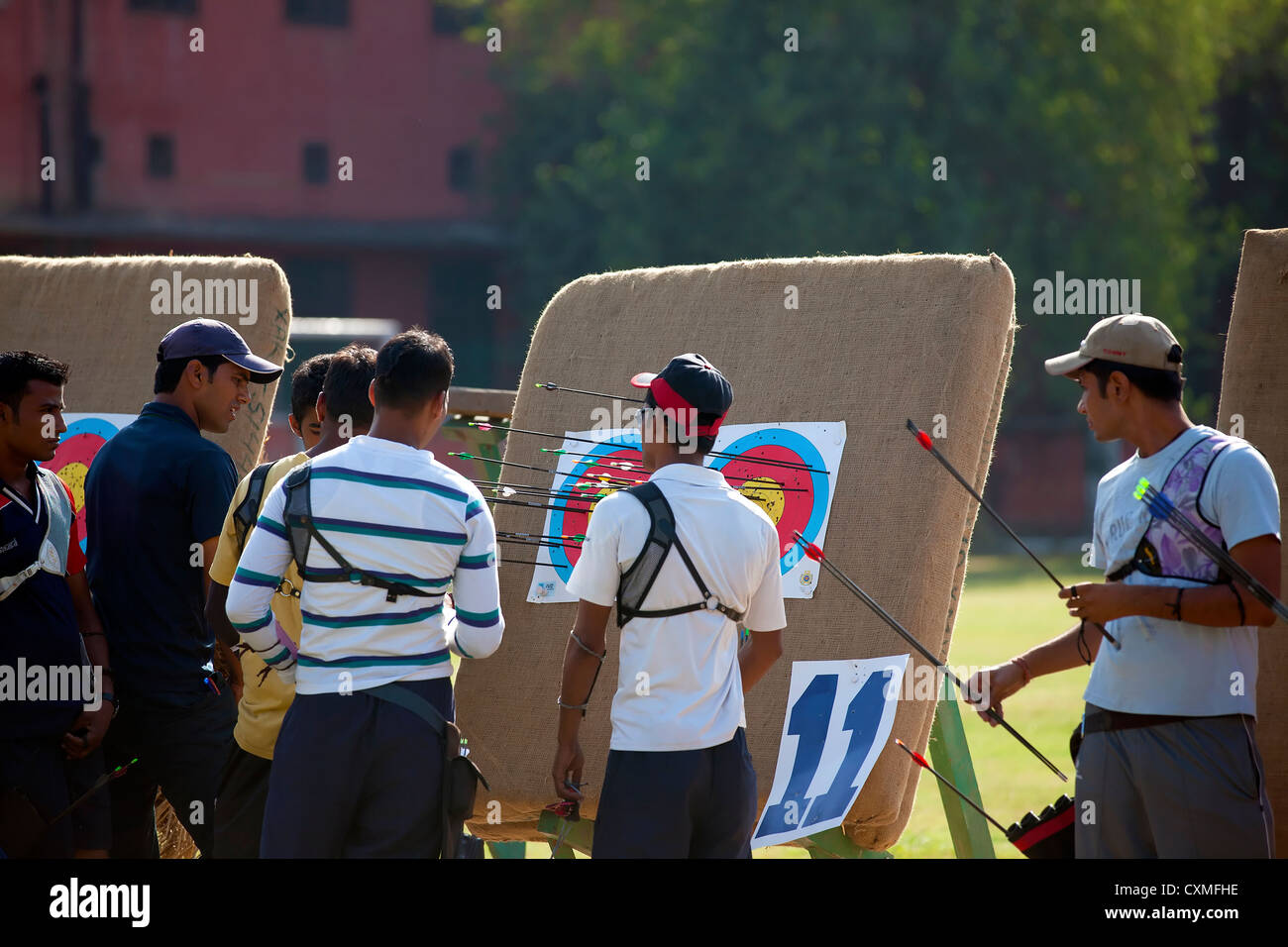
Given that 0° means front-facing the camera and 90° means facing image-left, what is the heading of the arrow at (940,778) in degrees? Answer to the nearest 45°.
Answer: approximately 270°

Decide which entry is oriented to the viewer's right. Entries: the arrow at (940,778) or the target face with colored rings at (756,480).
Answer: the arrow

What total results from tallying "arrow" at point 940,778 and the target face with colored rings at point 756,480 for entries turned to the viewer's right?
1

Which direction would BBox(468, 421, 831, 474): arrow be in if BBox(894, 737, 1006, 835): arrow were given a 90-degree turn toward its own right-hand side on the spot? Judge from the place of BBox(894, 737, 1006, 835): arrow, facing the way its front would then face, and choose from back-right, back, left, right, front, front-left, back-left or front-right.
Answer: back-right

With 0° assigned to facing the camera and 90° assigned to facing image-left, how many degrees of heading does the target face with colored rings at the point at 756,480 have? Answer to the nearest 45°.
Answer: approximately 45°

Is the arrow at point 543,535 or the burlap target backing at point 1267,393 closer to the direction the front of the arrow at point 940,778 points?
the burlap target backing

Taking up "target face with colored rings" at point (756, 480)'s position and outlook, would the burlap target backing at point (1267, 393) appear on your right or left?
on your left

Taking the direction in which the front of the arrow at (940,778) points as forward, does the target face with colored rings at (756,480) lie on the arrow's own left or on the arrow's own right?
on the arrow's own left

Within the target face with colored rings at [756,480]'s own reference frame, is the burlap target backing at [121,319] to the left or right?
on its right

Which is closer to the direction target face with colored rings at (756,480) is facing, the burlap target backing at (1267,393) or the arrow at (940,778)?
the arrow

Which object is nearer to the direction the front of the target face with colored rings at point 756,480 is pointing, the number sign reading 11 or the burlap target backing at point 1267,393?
the number sign reading 11
